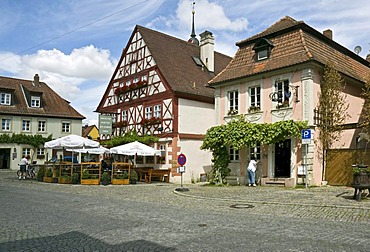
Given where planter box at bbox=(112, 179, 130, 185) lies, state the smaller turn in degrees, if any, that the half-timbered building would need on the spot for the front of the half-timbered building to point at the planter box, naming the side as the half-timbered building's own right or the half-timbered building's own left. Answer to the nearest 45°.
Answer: approximately 45° to the half-timbered building's own left

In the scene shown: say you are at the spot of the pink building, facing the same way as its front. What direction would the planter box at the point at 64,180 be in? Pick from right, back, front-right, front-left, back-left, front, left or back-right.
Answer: front-right

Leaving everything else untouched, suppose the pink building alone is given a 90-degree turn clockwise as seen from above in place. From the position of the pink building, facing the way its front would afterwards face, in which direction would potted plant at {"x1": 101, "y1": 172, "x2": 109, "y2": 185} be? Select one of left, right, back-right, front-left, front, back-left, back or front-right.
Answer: front-left

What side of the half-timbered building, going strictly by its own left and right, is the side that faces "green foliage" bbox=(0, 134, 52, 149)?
right

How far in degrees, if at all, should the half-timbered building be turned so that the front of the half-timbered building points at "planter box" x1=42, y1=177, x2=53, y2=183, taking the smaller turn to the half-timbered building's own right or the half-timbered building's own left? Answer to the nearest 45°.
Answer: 0° — it already faces it

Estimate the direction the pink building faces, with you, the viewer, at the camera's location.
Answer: facing the viewer and to the left of the viewer

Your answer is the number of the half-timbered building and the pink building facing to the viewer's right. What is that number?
0

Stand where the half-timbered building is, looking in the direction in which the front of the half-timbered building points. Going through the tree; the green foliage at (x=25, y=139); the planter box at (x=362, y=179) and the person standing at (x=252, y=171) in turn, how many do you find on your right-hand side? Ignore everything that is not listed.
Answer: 1
